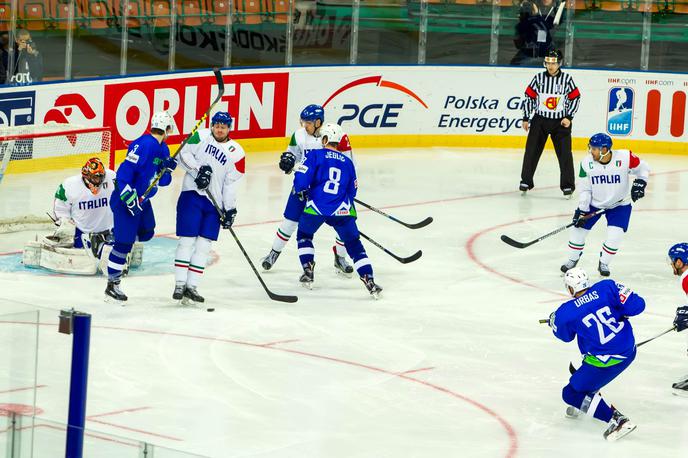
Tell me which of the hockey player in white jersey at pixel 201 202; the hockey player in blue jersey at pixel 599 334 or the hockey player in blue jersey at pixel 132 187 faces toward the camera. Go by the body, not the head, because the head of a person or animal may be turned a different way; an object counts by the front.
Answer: the hockey player in white jersey

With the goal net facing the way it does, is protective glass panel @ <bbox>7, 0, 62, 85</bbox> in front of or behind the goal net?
behind

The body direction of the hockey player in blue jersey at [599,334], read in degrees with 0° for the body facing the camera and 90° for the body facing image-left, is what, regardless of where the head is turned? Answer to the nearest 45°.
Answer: approximately 135°

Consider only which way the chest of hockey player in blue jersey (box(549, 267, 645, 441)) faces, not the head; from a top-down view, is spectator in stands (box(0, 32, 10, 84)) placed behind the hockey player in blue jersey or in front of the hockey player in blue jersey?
in front

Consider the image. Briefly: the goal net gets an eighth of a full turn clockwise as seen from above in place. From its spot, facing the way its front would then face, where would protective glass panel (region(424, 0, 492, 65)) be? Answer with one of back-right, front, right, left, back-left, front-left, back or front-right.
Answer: back-left

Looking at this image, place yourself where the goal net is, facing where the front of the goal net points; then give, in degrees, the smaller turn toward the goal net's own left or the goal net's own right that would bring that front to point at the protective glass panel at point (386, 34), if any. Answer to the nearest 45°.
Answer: approximately 90° to the goal net's own left

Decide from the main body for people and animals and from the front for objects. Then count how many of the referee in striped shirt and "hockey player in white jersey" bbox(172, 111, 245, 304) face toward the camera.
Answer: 2

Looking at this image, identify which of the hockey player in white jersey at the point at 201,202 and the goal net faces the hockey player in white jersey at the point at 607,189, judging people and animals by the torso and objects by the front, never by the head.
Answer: the goal net

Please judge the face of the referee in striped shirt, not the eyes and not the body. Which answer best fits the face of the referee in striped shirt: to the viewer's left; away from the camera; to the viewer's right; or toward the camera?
toward the camera

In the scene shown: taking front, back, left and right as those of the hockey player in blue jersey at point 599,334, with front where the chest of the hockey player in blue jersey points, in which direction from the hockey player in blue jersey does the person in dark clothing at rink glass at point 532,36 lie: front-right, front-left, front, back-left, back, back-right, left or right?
front-right

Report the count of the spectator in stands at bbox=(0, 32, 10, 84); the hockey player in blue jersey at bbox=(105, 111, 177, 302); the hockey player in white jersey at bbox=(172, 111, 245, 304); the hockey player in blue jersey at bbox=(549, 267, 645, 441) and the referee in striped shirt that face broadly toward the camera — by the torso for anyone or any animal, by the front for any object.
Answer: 3

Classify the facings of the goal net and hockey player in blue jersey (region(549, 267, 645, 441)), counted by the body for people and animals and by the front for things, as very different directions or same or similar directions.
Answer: very different directions

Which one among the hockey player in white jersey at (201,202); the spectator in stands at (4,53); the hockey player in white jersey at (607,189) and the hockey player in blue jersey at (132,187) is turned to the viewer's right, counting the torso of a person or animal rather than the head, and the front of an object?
the hockey player in blue jersey

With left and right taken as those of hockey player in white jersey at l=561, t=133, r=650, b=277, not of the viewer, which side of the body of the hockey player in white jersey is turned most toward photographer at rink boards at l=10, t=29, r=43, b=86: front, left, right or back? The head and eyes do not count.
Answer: right

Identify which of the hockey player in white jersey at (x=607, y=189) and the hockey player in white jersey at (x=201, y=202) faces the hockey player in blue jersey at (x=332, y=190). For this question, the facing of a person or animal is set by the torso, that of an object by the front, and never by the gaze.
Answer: the hockey player in white jersey at (x=607, y=189)

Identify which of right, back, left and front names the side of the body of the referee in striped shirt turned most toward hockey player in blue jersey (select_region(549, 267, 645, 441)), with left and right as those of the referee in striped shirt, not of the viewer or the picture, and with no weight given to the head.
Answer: front

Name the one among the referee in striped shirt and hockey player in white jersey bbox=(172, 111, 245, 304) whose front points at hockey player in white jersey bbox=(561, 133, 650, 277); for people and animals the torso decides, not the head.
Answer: the referee in striped shirt

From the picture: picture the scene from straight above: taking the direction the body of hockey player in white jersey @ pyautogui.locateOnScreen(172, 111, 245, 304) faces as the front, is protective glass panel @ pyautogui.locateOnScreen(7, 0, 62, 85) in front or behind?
behind

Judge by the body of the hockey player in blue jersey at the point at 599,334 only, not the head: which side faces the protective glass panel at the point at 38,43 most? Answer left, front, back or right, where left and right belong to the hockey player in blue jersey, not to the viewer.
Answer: front

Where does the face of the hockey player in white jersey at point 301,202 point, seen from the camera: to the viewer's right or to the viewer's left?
to the viewer's left
